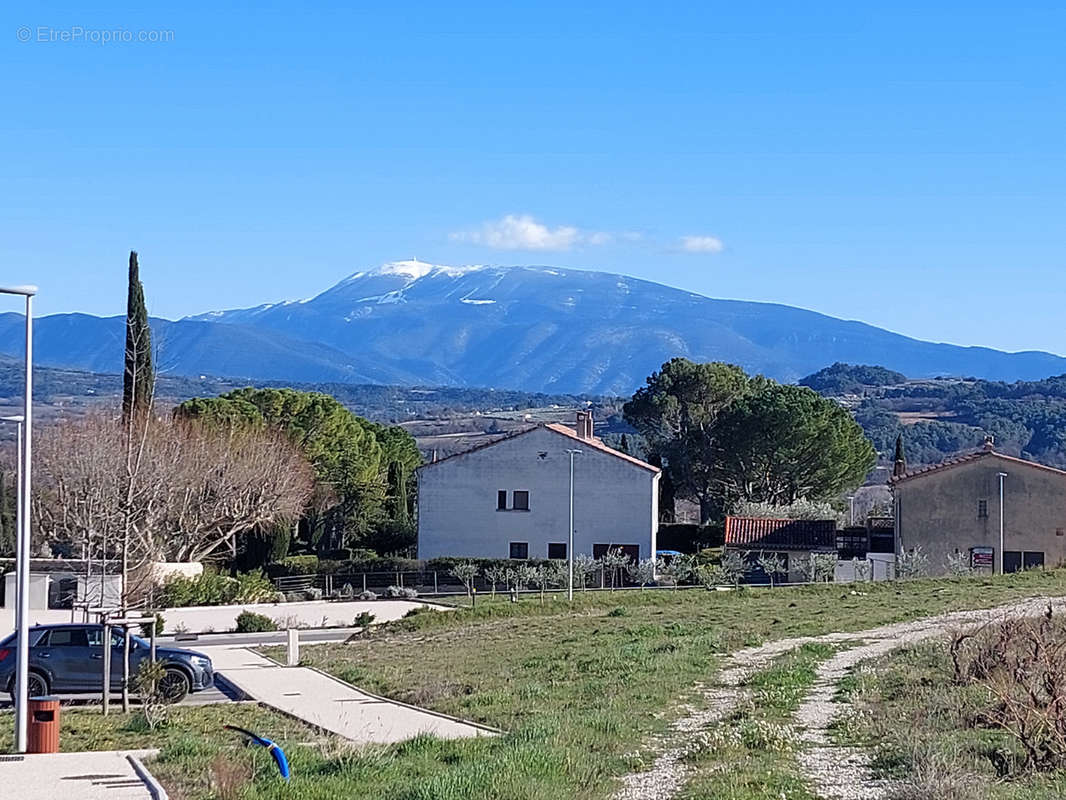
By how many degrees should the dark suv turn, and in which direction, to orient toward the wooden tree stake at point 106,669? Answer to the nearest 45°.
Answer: approximately 90° to its right

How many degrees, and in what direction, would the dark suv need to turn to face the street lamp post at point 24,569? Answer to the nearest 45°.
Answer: approximately 90° to its right

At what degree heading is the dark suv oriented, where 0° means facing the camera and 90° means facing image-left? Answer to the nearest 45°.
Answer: approximately 270°

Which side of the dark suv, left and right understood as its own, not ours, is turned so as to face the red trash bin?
right
